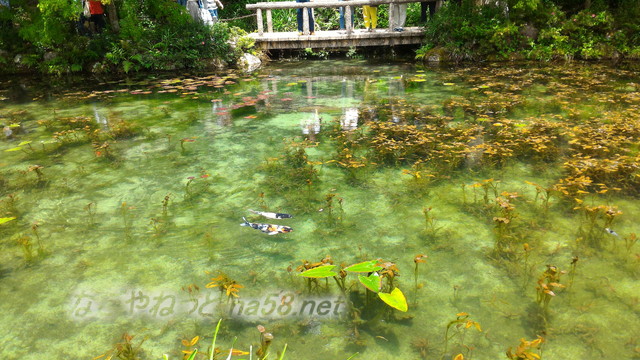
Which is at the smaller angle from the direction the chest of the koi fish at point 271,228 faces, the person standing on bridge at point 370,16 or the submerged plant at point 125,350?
the person standing on bridge

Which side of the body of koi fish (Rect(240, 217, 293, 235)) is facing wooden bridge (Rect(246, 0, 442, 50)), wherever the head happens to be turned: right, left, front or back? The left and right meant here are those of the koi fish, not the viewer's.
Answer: left

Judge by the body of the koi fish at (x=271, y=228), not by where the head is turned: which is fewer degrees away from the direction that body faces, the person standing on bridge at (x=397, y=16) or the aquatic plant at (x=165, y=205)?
the person standing on bridge

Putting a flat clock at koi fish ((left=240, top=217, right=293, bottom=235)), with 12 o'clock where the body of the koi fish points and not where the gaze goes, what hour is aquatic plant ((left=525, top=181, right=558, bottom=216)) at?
The aquatic plant is roughly at 12 o'clock from the koi fish.

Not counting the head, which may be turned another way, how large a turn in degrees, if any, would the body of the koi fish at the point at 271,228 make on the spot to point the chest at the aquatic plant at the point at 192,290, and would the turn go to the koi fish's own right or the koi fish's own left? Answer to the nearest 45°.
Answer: approximately 135° to the koi fish's own right

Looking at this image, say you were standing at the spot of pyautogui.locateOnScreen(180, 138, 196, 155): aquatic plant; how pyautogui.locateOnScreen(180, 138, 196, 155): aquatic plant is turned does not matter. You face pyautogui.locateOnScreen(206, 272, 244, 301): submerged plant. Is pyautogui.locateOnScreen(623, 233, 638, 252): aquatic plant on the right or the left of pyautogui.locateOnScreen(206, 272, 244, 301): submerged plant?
left

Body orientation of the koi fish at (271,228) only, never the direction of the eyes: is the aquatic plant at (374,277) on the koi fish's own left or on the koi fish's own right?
on the koi fish's own right

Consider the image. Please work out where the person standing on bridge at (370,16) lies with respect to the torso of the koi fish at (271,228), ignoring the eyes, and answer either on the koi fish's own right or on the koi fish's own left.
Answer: on the koi fish's own left

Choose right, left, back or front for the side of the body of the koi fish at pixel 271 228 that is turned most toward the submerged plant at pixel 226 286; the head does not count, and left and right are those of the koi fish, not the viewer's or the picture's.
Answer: right

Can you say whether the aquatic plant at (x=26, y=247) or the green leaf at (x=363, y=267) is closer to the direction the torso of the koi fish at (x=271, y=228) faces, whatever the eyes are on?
the green leaf

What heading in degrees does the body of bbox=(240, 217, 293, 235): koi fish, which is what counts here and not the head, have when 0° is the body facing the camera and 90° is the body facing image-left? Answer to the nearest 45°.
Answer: approximately 270°

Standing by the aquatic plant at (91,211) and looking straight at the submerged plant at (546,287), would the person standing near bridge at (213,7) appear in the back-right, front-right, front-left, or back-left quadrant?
back-left

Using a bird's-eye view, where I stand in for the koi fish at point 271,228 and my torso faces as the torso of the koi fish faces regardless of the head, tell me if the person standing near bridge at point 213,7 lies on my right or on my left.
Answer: on my left

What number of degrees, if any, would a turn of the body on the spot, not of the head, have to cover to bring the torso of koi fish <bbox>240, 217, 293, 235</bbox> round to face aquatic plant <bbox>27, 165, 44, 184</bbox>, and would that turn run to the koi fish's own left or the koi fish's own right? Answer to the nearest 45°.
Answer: approximately 135° to the koi fish's own left
